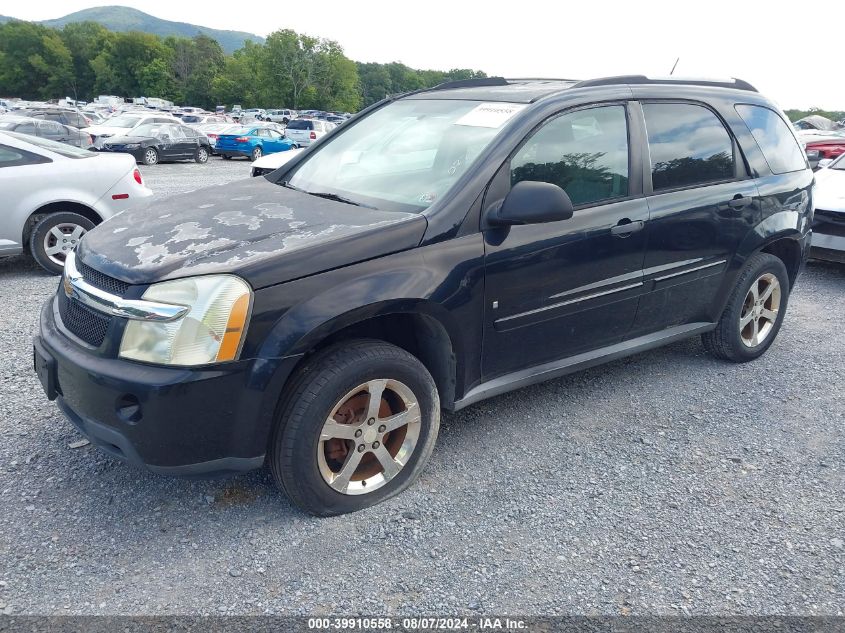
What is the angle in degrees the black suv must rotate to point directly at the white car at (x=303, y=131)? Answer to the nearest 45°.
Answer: approximately 135° to its right

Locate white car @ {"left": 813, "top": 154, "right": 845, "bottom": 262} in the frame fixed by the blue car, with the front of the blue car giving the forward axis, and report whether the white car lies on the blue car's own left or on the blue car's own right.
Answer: on the blue car's own right

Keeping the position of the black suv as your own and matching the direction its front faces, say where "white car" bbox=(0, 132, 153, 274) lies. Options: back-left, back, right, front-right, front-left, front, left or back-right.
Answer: right

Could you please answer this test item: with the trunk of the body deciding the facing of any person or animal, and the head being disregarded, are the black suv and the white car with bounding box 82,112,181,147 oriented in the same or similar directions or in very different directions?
same or similar directions

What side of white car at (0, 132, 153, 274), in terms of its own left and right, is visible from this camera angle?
left

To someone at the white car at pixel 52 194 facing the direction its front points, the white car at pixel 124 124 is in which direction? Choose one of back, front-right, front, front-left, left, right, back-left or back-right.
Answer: right

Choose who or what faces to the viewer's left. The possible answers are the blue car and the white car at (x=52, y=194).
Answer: the white car

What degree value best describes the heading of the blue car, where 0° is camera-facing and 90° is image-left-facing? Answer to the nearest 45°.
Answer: approximately 225°

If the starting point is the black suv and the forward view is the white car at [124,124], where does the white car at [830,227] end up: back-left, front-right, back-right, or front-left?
front-right

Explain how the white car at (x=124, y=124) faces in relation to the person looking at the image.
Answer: facing the viewer and to the left of the viewer

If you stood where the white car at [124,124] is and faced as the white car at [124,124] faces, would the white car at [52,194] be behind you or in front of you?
in front
